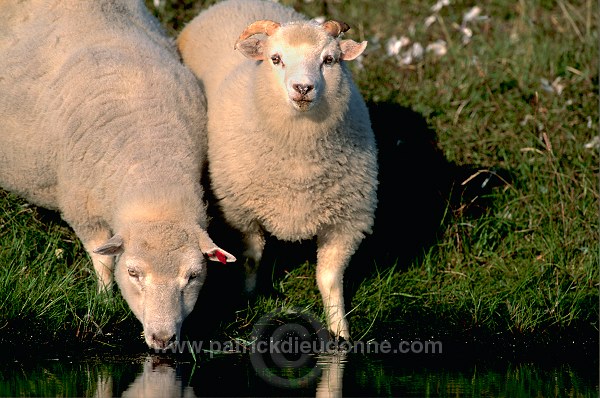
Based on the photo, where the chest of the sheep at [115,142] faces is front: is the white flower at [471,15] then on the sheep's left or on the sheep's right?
on the sheep's left

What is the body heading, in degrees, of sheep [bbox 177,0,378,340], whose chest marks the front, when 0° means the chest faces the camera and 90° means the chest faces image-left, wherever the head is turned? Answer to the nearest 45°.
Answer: approximately 0°

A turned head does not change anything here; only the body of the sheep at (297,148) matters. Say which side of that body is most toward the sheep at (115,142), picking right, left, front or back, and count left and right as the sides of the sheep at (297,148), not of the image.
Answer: right
